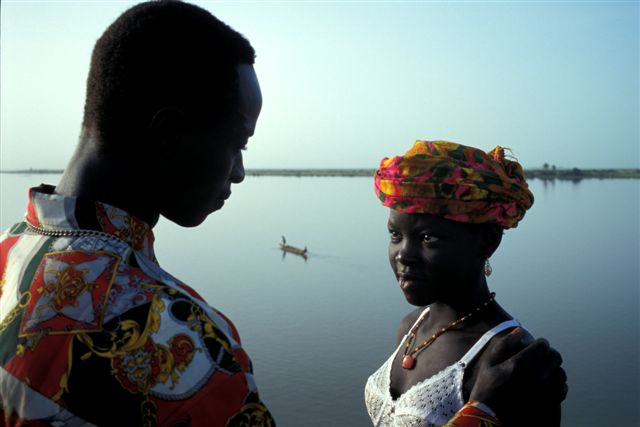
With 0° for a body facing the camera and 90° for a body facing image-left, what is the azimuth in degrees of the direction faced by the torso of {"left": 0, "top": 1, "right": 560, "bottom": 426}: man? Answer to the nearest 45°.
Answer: approximately 225°

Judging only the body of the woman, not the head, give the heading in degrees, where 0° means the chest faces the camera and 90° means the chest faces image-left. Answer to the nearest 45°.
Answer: approximately 45°

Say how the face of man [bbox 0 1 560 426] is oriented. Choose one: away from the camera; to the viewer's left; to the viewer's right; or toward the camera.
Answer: to the viewer's right

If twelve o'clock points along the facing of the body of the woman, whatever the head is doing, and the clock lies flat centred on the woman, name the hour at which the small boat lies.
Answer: The small boat is roughly at 4 o'clock from the woman.

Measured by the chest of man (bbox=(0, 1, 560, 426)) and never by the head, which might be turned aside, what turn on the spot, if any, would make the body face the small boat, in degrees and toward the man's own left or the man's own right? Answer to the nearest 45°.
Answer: approximately 45° to the man's own left

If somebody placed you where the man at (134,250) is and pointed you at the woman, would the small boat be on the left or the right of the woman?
left

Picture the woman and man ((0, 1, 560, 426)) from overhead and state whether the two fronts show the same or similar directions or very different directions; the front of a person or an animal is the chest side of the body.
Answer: very different directions

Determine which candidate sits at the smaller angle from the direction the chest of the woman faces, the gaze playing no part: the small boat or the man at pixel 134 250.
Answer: the man

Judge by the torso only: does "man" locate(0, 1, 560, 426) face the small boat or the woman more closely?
the woman
